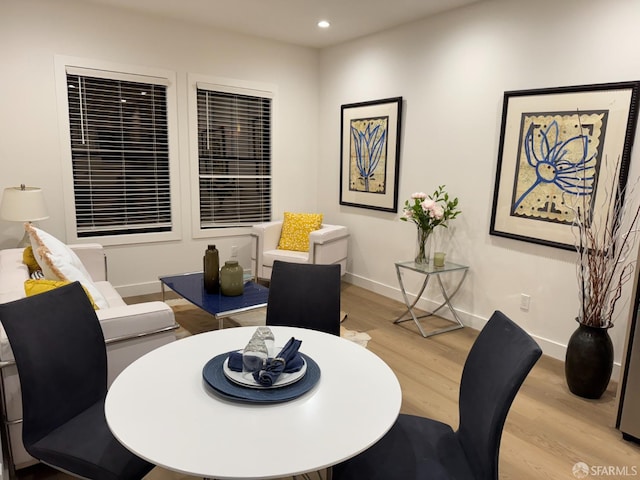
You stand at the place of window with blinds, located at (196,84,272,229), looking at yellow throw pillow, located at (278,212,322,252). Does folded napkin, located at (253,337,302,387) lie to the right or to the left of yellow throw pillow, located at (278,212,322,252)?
right

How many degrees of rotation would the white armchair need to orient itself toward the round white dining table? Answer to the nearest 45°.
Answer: approximately 45° to its left

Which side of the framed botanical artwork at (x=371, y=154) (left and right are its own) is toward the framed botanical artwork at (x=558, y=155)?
left

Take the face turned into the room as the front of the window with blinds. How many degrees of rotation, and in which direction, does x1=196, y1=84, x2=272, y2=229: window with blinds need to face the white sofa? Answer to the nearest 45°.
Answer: approximately 45° to its right

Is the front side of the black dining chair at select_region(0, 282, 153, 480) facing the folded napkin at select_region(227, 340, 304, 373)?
yes

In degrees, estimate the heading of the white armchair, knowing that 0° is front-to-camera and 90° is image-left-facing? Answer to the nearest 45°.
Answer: approximately 45°

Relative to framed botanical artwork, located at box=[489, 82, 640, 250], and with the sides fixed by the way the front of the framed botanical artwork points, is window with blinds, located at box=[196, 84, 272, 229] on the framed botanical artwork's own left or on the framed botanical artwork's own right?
on the framed botanical artwork's own right

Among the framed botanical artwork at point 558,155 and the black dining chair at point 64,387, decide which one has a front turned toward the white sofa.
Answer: the framed botanical artwork

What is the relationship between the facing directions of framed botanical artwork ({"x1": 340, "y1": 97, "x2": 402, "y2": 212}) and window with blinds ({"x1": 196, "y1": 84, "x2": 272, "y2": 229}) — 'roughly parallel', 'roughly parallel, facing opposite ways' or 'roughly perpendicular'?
roughly perpendicular
